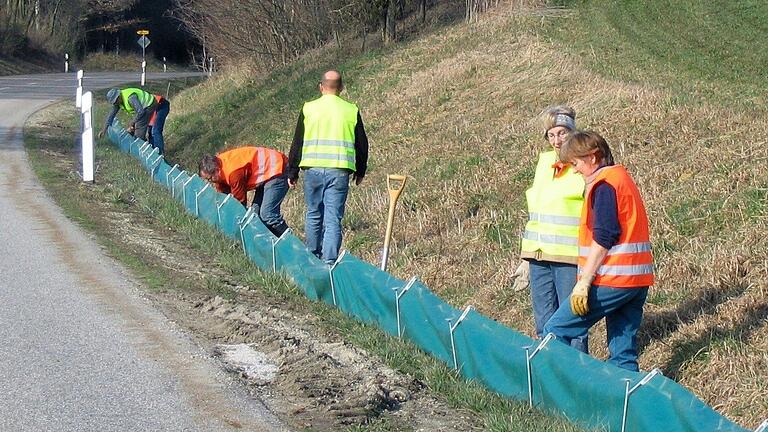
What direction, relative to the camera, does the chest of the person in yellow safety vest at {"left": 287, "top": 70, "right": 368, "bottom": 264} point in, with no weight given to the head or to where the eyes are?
away from the camera

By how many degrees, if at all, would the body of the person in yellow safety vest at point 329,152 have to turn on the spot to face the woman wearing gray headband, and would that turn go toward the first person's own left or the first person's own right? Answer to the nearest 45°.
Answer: approximately 135° to the first person's own right

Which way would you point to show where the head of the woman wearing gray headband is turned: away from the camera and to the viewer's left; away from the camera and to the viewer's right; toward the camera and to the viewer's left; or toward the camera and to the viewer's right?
toward the camera and to the viewer's left

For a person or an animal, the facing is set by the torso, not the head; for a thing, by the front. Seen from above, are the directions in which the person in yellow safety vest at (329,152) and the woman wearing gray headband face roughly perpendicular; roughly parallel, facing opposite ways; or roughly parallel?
roughly parallel, facing opposite ways

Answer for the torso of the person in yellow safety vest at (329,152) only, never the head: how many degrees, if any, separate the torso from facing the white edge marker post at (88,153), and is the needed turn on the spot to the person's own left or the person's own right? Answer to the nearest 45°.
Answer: approximately 45° to the person's own left

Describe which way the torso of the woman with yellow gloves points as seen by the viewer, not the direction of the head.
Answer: to the viewer's left

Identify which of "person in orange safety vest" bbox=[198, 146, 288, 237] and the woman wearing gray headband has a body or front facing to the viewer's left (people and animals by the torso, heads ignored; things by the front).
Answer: the person in orange safety vest

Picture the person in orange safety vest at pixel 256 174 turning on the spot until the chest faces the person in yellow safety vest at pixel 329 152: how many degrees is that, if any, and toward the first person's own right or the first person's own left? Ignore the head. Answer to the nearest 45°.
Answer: approximately 135° to the first person's own left

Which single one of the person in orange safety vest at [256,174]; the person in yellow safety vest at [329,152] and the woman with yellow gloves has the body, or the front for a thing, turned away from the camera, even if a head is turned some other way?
the person in yellow safety vest

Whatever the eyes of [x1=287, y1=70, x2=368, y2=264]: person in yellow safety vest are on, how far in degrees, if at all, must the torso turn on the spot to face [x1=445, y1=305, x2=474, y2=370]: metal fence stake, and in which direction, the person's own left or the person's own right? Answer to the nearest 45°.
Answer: approximately 180°

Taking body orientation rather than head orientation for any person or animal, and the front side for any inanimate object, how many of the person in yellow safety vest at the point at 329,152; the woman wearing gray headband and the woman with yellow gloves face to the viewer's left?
1

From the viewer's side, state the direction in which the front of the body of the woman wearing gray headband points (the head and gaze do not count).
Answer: toward the camera

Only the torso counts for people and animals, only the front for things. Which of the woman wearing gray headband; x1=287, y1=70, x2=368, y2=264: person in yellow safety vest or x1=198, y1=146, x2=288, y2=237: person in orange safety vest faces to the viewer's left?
the person in orange safety vest

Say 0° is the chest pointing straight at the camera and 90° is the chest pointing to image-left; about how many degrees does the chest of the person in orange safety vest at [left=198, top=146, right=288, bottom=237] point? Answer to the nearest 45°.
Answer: approximately 90°

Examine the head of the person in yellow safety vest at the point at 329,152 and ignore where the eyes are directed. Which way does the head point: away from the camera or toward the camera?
away from the camera
